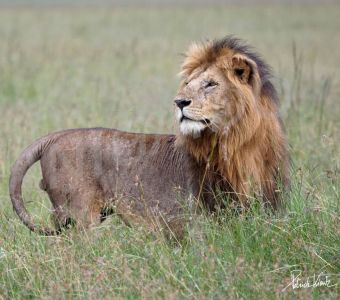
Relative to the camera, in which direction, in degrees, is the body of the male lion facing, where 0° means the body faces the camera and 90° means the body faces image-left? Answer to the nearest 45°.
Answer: approximately 270°
